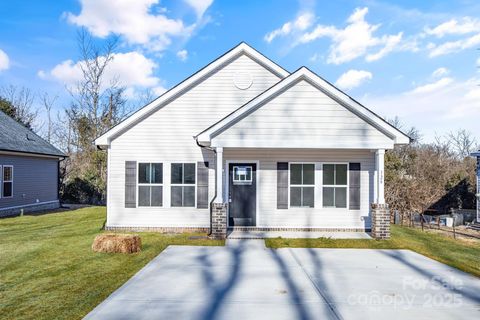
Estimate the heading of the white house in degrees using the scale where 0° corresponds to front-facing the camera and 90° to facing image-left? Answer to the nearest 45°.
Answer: approximately 0°

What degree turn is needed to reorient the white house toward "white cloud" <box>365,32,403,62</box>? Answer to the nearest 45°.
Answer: approximately 135° to its left

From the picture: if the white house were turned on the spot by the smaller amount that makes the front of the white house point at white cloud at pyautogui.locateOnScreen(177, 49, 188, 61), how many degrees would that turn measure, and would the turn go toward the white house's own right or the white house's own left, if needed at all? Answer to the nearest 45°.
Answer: approximately 180°

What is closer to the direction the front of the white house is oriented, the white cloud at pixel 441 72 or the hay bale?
the hay bale

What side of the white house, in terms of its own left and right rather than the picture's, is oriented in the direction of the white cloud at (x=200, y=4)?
back
